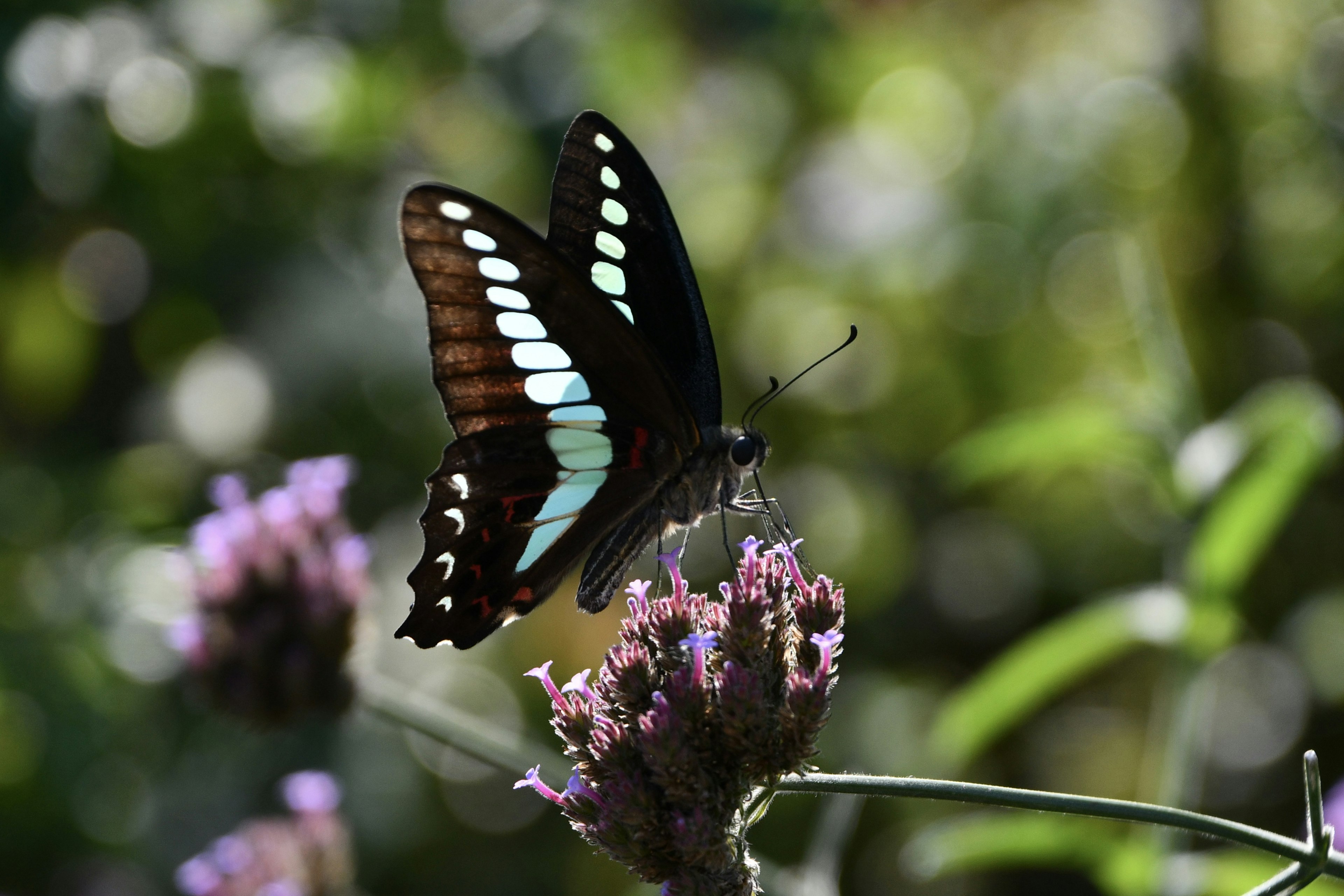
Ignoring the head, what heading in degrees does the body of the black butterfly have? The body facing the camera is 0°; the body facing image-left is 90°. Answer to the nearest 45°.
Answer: approximately 270°

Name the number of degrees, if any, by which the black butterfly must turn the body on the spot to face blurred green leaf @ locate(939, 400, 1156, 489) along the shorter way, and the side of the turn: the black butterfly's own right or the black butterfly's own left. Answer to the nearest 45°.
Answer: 0° — it already faces it

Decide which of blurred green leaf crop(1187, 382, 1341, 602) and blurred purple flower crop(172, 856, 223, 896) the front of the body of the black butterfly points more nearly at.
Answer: the blurred green leaf

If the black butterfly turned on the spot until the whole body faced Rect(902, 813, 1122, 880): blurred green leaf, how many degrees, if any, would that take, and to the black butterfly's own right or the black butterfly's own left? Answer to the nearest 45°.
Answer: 0° — it already faces it

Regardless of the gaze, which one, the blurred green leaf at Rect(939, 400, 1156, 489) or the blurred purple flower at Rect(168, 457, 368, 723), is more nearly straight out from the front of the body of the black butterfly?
the blurred green leaf
